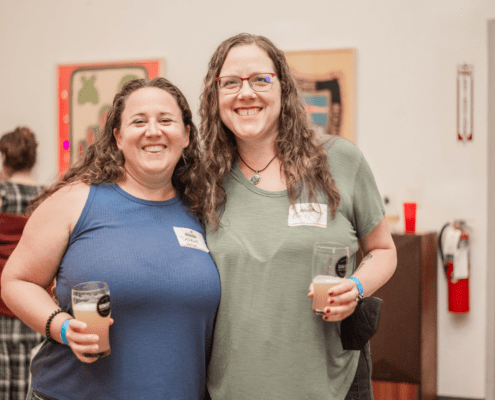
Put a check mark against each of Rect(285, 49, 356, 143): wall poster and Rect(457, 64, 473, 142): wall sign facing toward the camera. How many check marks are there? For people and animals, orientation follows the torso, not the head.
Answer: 2

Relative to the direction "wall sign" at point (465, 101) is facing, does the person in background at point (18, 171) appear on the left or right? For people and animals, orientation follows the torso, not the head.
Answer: on its right

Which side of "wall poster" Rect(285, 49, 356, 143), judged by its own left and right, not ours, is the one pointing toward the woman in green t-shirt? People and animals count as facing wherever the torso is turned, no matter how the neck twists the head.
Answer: front

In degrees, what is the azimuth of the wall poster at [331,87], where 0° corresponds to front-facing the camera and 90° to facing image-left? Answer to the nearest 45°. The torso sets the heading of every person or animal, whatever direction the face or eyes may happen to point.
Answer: approximately 0°

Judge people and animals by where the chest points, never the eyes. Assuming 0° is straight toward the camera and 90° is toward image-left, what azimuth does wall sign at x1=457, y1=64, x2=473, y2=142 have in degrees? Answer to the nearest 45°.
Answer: approximately 0°

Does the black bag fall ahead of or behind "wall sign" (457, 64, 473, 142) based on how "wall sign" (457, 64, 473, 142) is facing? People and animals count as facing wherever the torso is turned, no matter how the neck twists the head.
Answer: ahead

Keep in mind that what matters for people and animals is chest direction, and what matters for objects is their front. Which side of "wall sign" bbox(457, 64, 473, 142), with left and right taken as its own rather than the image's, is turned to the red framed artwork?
right

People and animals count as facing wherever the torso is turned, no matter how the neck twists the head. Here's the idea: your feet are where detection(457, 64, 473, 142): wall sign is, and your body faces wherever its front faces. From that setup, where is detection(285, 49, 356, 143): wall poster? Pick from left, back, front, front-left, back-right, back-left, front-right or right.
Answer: right

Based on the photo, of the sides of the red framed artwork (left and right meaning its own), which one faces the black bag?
front

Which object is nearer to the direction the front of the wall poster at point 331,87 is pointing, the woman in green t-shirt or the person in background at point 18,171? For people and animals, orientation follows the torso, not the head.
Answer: the woman in green t-shirt
